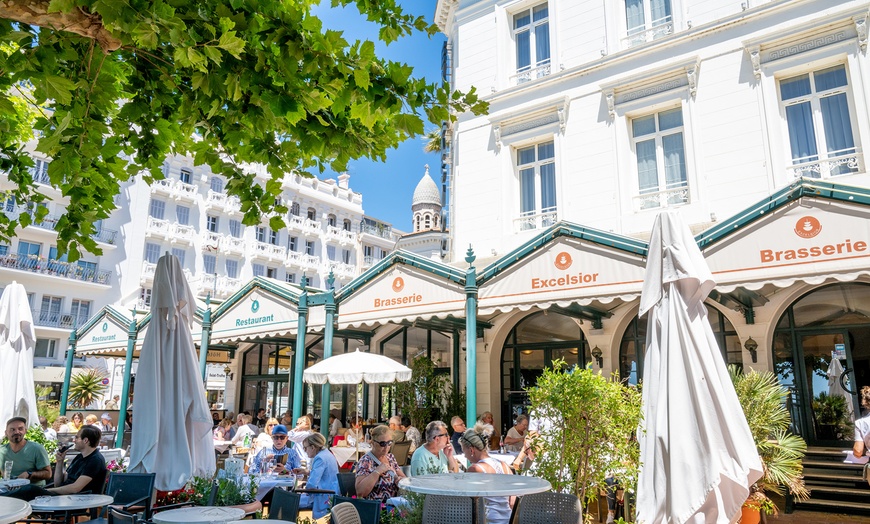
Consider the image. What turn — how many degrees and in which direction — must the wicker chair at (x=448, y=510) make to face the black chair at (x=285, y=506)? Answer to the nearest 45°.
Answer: approximately 90° to its left

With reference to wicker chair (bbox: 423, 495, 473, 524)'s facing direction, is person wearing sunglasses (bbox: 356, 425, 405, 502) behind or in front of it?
in front

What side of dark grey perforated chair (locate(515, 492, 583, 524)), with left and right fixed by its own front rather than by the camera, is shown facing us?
back

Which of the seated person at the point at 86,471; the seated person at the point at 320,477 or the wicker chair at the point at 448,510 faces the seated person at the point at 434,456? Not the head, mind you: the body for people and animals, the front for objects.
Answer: the wicker chair

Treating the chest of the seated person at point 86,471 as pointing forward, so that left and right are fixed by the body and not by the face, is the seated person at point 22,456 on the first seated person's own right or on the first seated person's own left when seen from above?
on the first seated person's own right

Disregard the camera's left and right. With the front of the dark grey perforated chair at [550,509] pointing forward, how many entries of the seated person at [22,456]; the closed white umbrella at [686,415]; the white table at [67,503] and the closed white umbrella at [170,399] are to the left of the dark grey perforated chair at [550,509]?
3

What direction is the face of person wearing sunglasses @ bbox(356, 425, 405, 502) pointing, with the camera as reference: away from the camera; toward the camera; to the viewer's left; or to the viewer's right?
toward the camera

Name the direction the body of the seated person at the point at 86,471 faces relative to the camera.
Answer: to the viewer's left

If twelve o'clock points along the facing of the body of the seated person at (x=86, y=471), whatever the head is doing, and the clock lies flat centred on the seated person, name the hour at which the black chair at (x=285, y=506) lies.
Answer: The black chair is roughly at 8 o'clock from the seated person.

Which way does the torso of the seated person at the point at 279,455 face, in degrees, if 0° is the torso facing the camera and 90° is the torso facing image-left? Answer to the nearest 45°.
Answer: approximately 0°

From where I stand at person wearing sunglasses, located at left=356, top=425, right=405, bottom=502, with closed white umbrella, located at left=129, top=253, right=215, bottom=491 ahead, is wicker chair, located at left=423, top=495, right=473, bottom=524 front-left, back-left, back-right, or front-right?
back-left

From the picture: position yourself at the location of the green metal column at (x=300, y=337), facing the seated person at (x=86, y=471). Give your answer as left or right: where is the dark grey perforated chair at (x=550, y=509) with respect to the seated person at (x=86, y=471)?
left

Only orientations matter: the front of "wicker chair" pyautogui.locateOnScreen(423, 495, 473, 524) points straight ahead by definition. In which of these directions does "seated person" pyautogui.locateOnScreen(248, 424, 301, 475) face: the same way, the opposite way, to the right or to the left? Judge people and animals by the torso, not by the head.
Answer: the opposite way

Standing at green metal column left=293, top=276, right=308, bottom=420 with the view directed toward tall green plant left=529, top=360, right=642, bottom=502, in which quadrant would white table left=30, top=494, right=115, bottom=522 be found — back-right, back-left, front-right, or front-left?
front-right

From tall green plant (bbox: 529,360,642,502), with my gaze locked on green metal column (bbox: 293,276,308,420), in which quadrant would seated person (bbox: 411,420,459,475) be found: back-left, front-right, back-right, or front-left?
front-left

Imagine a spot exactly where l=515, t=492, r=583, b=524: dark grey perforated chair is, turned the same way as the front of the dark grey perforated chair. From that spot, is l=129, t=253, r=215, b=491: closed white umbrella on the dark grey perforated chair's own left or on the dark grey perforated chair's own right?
on the dark grey perforated chair's own left
